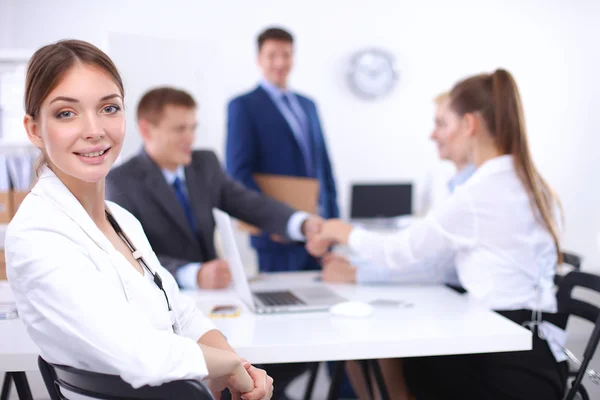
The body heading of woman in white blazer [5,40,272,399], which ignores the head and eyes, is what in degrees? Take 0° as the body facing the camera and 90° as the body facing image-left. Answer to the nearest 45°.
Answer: approximately 315°

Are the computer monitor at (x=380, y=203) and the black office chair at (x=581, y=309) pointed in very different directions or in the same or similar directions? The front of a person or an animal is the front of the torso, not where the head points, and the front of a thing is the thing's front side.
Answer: very different directions

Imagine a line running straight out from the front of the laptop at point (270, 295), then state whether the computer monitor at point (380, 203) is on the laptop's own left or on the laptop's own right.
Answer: on the laptop's own left

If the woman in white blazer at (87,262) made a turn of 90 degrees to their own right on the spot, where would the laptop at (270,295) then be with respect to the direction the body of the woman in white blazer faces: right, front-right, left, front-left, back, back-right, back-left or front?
back

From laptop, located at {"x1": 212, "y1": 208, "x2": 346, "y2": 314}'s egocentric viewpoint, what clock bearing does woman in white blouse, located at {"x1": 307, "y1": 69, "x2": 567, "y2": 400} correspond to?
The woman in white blouse is roughly at 12 o'clock from the laptop.

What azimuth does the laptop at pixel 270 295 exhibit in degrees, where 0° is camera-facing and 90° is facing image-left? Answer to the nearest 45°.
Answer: approximately 270°

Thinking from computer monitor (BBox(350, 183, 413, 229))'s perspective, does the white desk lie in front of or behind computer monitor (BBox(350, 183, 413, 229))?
in front

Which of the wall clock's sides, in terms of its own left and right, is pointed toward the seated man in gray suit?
front

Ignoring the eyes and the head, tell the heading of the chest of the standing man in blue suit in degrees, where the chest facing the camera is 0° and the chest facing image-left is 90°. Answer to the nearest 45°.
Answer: approximately 315°

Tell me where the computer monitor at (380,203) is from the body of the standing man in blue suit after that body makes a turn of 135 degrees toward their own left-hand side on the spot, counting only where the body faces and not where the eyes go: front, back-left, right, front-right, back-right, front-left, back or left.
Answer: front-right

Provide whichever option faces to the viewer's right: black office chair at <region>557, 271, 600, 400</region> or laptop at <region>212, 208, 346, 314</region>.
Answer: the laptop

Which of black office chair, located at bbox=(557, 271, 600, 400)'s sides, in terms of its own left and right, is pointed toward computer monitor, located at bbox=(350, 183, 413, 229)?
front

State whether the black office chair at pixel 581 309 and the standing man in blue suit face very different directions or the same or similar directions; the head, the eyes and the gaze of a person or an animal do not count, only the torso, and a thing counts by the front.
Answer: very different directions
